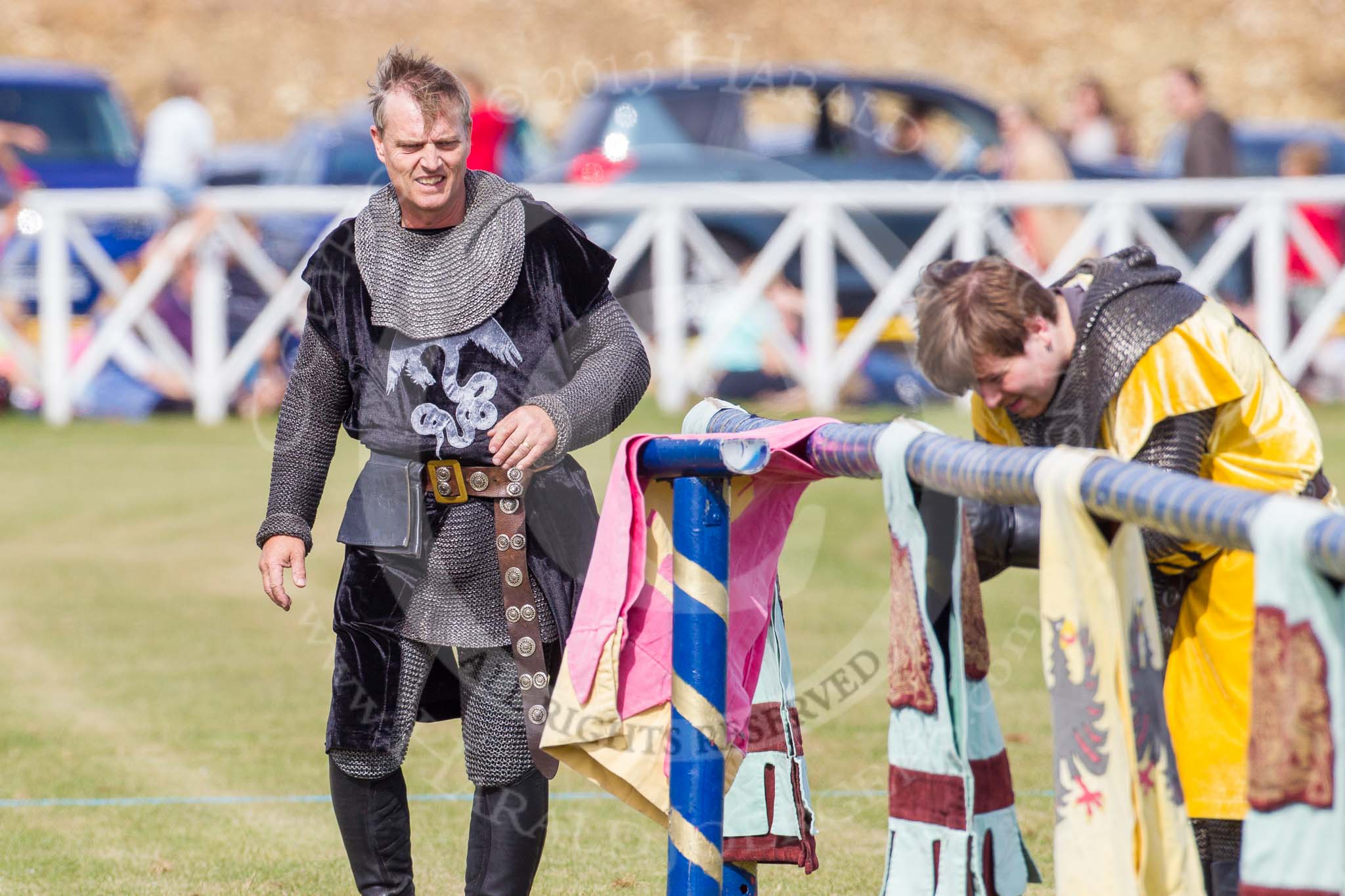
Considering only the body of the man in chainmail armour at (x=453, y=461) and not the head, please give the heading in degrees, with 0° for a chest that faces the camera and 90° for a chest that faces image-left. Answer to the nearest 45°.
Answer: approximately 0°

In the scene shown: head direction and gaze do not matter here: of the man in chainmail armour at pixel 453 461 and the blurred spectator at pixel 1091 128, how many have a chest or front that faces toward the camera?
2

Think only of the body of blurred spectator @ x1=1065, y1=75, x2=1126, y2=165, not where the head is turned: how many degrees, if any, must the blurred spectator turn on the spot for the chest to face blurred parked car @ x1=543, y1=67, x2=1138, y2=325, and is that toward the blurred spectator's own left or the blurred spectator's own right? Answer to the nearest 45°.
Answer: approximately 45° to the blurred spectator's own right

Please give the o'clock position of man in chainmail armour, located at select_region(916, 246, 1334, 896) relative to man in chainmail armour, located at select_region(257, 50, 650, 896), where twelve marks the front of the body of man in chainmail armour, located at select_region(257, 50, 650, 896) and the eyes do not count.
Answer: man in chainmail armour, located at select_region(916, 246, 1334, 896) is roughly at 10 o'clock from man in chainmail armour, located at select_region(257, 50, 650, 896).

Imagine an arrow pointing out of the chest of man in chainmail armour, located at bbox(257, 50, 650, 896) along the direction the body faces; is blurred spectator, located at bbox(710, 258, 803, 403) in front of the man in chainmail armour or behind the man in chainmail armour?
behind

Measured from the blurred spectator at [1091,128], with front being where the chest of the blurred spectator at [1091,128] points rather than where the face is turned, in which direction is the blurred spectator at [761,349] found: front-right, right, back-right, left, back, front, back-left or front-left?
front-right

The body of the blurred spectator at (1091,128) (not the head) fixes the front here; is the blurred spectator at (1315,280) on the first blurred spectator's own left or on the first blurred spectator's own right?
on the first blurred spectator's own left

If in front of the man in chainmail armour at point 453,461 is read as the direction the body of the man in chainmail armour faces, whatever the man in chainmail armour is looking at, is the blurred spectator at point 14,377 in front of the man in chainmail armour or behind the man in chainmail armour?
behind

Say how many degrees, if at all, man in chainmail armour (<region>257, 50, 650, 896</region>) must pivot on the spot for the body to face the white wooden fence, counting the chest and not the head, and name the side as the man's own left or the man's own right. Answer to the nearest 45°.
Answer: approximately 180°

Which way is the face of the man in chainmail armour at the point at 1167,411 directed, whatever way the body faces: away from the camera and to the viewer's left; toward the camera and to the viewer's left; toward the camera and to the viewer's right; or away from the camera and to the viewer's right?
toward the camera and to the viewer's left

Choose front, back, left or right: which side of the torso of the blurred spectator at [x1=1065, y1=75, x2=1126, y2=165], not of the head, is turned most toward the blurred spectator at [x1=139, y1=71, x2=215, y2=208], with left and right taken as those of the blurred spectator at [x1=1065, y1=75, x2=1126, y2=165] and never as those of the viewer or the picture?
right

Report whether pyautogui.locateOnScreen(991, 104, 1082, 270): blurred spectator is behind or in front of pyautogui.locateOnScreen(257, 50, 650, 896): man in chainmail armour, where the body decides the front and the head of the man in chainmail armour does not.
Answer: behind

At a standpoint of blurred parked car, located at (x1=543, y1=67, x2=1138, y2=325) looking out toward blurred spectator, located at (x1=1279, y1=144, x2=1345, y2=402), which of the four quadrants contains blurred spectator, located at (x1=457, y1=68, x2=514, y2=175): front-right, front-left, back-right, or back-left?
back-right
